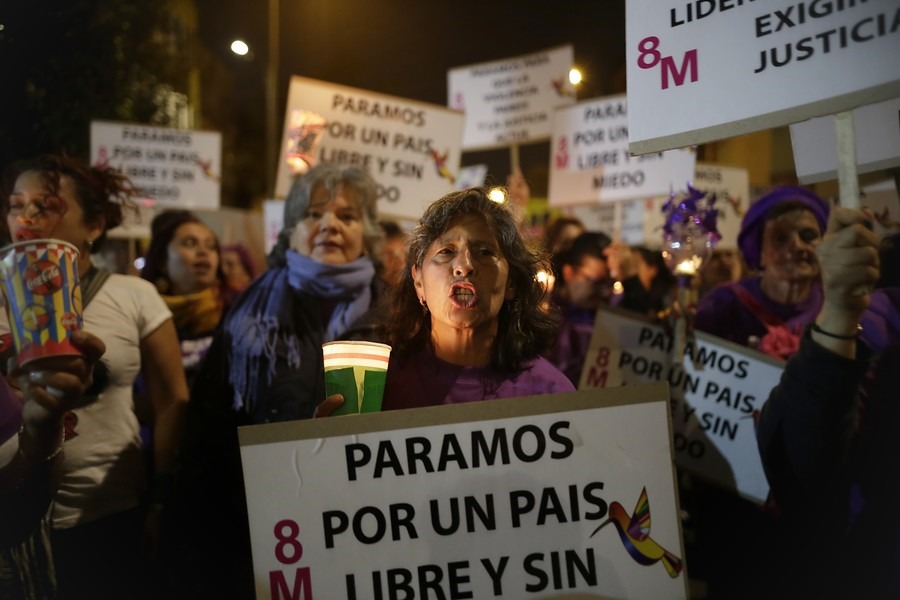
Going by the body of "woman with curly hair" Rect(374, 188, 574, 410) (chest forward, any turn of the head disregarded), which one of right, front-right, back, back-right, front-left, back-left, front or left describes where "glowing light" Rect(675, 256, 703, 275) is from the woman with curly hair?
back-left

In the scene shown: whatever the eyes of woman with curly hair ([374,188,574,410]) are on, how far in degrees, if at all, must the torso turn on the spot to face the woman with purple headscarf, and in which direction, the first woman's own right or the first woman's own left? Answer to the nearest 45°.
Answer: approximately 135° to the first woman's own left

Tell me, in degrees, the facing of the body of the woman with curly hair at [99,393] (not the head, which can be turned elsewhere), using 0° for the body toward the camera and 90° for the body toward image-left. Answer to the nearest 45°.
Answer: approximately 45°

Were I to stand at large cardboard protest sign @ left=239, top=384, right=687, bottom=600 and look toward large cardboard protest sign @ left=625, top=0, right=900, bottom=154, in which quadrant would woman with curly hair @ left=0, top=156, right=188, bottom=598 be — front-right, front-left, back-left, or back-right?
back-left

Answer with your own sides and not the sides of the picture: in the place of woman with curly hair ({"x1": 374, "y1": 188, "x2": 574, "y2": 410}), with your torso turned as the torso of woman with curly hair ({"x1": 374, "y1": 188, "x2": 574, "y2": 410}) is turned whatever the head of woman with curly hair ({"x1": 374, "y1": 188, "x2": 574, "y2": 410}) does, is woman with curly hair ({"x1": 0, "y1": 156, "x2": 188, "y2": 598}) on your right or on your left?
on your right

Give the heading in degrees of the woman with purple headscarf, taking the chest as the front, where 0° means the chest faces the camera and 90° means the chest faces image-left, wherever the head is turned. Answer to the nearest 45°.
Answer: approximately 315°

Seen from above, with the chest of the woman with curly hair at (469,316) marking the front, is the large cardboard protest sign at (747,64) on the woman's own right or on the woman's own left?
on the woman's own left

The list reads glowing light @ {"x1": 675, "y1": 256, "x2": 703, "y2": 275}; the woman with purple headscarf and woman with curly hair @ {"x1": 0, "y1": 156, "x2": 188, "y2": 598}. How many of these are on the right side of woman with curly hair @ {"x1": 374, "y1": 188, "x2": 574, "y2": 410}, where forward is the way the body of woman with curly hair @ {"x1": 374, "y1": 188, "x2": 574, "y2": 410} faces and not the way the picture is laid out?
1

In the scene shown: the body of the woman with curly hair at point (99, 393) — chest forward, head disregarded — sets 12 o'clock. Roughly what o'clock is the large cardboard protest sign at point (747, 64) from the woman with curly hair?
The large cardboard protest sign is roughly at 9 o'clock from the woman with curly hair.

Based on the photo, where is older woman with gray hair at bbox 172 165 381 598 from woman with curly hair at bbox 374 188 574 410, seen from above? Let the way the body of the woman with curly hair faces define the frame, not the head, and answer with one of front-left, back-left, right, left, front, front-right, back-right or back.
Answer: back-right

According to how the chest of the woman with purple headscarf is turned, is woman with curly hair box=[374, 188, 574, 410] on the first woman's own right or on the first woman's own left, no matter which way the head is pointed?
on the first woman's own right
